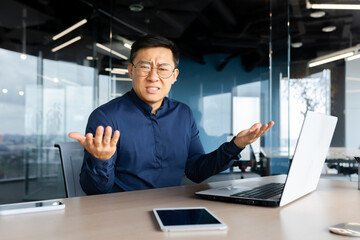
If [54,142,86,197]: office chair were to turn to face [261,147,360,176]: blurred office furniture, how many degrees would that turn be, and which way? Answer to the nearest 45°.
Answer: approximately 90° to its left

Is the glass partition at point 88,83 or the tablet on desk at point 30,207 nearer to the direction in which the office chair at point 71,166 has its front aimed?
the tablet on desk

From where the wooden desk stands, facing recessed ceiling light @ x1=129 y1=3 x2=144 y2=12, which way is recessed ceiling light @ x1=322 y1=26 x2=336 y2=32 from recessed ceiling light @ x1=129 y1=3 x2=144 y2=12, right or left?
right

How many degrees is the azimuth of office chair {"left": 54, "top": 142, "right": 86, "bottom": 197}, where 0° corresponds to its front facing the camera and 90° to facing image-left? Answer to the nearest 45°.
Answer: approximately 315°

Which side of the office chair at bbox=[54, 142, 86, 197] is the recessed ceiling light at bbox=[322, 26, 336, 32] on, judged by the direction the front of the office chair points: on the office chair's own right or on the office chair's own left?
on the office chair's own left

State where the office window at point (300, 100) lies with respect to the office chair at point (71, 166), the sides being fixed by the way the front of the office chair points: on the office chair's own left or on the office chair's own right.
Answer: on the office chair's own left

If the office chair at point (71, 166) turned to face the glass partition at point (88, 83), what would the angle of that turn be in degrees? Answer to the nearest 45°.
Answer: approximately 135° to its left

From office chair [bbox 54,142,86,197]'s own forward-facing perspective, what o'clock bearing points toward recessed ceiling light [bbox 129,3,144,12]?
The recessed ceiling light is roughly at 8 o'clock from the office chair.

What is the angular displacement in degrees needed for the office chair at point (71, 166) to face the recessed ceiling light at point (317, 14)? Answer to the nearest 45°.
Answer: approximately 90° to its left

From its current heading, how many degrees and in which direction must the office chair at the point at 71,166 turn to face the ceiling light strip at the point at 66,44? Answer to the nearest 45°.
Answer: approximately 135° to its left
